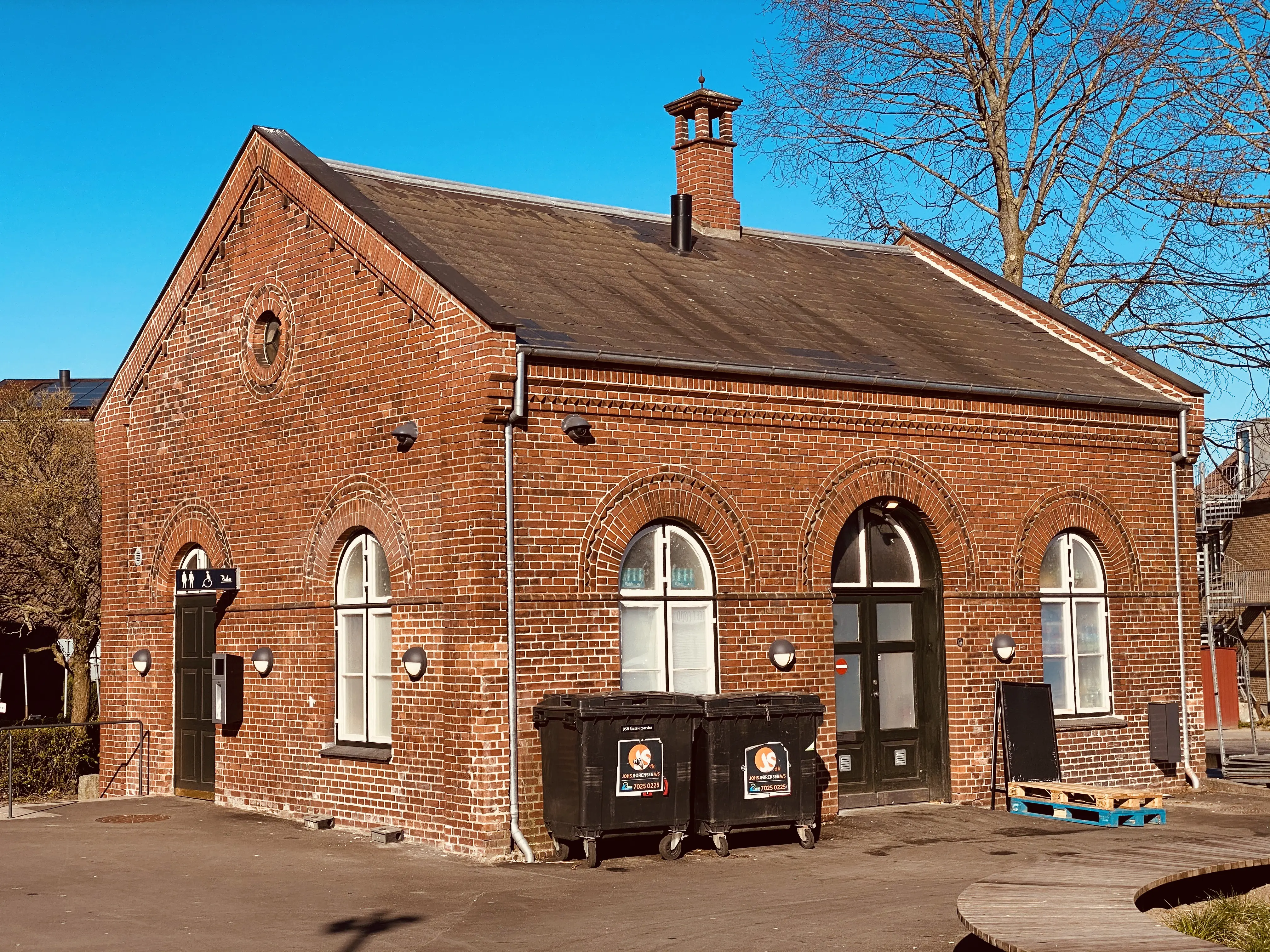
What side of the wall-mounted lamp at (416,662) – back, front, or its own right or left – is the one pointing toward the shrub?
right

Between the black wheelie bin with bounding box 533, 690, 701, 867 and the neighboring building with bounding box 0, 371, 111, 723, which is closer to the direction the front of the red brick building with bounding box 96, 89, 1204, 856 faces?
the black wheelie bin

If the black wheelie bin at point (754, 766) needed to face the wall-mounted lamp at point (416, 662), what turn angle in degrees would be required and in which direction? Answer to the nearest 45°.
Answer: approximately 90° to its right

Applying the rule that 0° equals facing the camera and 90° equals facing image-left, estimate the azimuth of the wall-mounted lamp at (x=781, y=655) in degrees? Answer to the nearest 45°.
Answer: approximately 315°

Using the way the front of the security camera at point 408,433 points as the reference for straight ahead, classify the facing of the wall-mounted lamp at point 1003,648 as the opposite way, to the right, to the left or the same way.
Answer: to the left

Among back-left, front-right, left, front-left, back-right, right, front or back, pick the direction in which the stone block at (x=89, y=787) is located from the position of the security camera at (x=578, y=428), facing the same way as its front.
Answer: back

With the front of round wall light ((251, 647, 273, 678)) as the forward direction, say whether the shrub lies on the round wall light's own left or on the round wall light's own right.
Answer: on the round wall light's own right

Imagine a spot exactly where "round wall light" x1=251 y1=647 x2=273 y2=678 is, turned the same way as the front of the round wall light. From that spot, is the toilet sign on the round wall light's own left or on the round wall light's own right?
on the round wall light's own right

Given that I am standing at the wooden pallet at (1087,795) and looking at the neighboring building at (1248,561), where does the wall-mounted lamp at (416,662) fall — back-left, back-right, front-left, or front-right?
back-left

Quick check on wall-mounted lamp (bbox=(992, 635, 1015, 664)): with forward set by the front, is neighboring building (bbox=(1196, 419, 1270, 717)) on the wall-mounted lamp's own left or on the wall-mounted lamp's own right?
on the wall-mounted lamp's own left

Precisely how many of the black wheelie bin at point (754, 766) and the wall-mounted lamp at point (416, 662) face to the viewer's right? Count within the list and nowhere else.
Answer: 0

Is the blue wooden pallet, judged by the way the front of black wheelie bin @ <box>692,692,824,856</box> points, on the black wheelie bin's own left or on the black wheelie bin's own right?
on the black wheelie bin's own left

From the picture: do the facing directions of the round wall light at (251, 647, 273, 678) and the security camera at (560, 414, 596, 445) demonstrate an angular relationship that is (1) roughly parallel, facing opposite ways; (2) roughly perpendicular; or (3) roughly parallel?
roughly perpendicular
